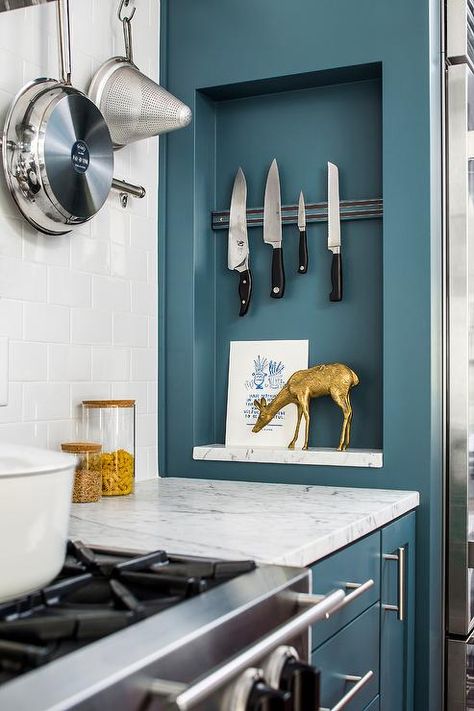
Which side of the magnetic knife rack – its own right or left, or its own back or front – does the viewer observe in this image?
front

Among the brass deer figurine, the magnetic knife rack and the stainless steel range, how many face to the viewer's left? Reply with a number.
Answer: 1

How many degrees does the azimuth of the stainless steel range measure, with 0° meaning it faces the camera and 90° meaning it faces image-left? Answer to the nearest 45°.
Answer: approximately 315°

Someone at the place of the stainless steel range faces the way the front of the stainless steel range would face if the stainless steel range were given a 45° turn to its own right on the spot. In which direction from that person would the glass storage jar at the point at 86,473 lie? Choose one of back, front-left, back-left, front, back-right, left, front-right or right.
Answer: back

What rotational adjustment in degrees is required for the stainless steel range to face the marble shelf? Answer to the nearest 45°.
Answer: approximately 135° to its left

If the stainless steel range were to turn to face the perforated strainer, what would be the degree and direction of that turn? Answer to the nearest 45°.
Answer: approximately 135° to its left

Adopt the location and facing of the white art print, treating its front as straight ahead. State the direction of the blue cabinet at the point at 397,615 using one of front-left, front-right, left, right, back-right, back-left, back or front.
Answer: front-left

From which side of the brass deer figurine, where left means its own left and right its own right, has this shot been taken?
left

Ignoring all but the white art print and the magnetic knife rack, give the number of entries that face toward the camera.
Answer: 2

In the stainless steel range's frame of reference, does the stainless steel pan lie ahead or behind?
behind

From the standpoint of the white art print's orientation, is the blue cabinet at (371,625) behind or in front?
in front

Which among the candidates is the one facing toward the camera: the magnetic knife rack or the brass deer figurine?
the magnetic knife rack

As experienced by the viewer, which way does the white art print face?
facing the viewer
